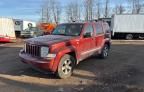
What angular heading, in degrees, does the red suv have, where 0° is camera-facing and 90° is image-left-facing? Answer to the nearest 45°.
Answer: approximately 45°

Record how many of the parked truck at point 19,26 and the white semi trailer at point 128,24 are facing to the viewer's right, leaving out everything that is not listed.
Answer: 1

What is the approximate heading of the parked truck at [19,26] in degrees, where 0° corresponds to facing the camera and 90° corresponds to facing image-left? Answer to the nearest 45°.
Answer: approximately 45°

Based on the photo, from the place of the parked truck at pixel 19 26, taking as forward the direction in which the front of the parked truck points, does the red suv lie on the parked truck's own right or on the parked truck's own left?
on the parked truck's own left

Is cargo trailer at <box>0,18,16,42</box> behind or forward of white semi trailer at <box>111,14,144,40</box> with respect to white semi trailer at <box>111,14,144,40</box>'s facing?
behind

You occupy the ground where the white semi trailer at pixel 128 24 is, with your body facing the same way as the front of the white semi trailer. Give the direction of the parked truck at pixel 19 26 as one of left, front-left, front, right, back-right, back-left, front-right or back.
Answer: back

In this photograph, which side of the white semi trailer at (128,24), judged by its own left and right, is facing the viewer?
right

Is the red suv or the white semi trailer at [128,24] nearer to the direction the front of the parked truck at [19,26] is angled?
the red suv

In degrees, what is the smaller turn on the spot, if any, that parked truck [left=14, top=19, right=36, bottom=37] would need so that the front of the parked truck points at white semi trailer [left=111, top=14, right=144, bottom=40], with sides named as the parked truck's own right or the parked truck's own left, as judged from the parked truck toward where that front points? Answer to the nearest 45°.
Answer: approximately 90° to the parked truck's own left
